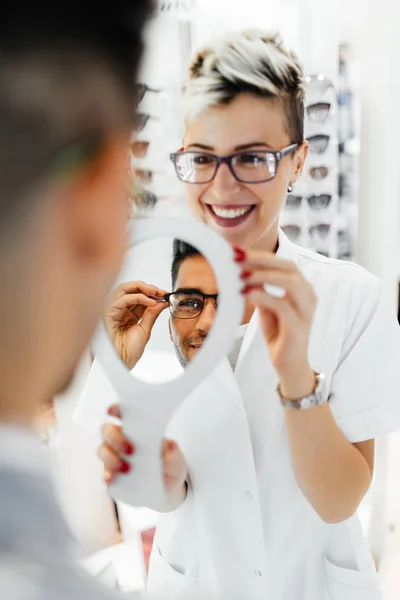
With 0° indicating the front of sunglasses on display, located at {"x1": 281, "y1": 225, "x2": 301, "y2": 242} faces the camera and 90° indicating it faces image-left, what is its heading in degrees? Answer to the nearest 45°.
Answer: approximately 0°

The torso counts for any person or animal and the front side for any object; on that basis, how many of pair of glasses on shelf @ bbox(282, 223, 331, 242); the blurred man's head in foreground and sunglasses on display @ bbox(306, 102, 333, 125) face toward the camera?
2

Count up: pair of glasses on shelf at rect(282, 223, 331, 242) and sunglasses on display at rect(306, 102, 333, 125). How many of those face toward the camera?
2

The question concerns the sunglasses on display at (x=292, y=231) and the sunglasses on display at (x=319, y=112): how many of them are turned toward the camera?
2

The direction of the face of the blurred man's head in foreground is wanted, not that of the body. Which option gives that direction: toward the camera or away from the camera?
away from the camera

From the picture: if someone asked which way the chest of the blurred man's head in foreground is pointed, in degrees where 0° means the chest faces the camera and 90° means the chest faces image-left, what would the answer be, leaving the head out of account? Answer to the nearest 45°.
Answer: approximately 225°

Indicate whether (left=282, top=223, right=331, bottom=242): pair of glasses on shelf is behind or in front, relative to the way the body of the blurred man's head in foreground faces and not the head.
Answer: in front
